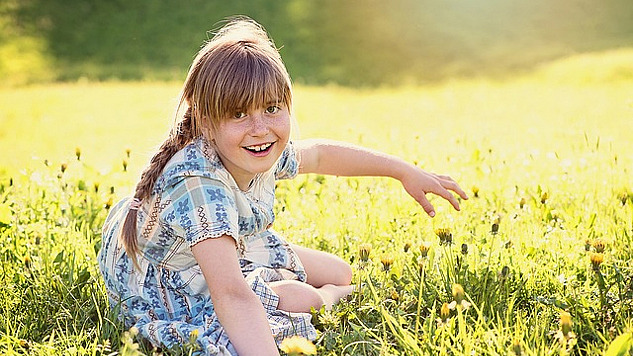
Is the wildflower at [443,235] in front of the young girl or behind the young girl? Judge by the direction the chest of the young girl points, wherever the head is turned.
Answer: in front

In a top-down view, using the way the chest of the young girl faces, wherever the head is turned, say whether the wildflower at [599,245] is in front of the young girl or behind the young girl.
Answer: in front

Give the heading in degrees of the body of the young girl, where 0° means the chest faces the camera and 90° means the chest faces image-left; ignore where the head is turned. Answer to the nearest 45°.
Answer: approximately 315°
